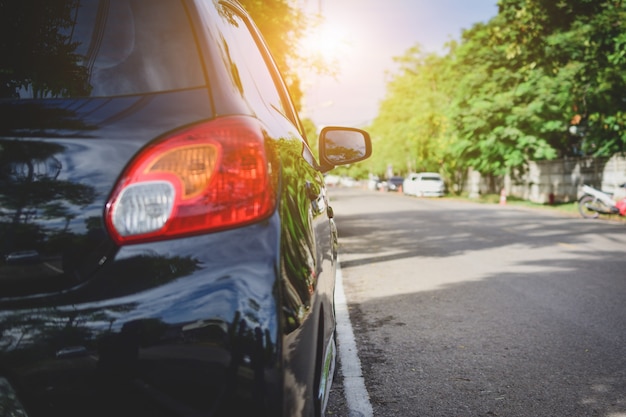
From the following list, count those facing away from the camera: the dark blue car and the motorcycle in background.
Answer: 1

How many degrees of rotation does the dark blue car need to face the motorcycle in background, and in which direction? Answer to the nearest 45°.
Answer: approximately 45° to its right

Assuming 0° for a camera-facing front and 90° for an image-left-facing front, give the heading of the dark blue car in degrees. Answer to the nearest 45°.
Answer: approximately 180°

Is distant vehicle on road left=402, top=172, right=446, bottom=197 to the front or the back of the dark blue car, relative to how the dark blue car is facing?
to the front
